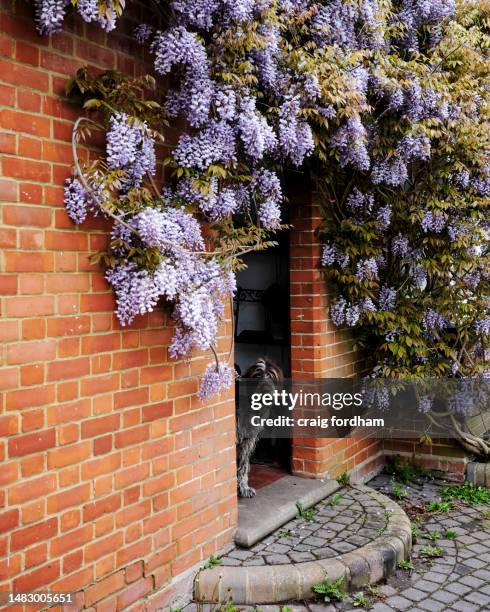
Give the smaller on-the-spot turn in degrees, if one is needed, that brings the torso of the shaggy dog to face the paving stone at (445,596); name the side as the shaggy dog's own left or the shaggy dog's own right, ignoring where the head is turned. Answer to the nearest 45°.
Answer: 0° — it already faces it

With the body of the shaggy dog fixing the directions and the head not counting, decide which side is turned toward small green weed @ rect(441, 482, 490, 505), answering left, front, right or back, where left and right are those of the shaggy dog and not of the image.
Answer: left

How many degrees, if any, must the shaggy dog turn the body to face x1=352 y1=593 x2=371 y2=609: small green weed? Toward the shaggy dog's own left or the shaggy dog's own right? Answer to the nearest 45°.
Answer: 0° — it already faces it

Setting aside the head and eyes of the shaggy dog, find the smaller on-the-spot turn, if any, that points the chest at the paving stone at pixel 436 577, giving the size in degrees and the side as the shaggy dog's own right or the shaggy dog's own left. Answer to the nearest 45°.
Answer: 0° — it already faces it

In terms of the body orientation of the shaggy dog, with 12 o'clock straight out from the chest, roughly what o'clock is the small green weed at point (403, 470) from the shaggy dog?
The small green weed is roughly at 9 o'clock from the shaggy dog.

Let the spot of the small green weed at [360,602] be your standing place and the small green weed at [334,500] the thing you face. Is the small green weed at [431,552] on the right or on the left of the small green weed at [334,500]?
right

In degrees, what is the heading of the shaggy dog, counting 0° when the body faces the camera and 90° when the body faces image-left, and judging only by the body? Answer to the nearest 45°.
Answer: approximately 315°
